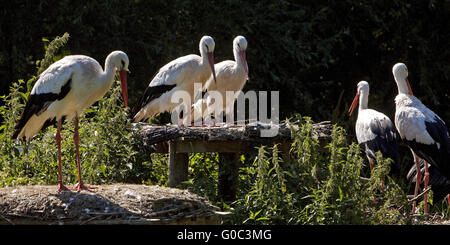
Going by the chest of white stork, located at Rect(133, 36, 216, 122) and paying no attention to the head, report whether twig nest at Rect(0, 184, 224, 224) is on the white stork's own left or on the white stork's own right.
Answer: on the white stork's own right

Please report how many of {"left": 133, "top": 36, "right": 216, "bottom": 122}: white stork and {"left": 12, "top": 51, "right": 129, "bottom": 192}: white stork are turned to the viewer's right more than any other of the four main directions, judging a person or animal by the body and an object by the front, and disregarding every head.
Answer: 2

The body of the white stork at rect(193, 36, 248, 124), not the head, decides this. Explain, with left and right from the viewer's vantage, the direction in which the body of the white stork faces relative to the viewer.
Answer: facing the viewer and to the right of the viewer

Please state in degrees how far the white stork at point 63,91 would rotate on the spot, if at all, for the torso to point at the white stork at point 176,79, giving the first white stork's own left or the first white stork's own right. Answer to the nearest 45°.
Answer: approximately 45° to the first white stork's own left

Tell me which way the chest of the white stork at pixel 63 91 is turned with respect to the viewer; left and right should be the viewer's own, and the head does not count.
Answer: facing to the right of the viewer

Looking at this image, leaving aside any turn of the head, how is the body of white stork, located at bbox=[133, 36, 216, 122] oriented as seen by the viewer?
to the viewer's right
